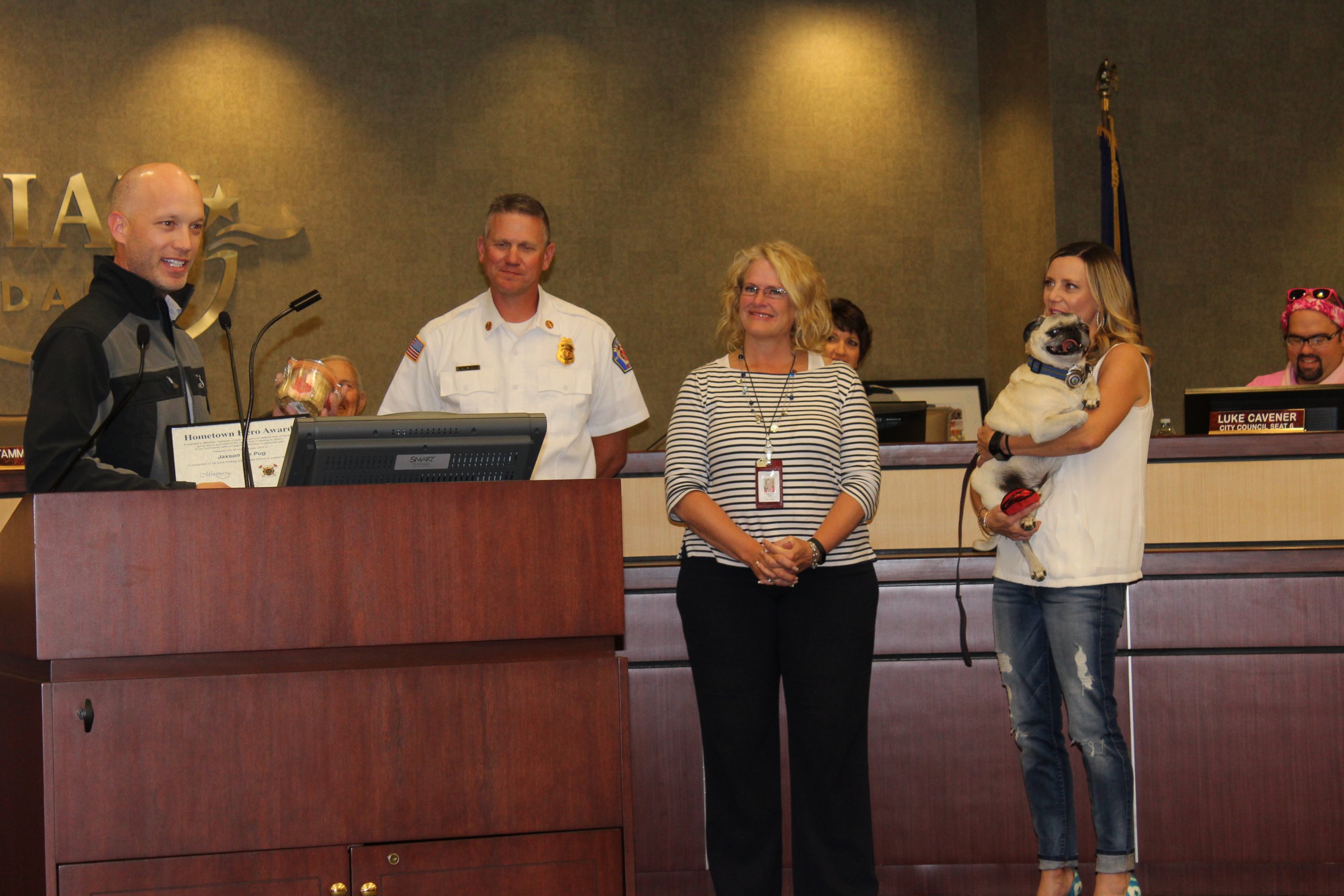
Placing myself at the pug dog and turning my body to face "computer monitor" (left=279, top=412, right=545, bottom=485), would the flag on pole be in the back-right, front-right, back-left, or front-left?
back-right

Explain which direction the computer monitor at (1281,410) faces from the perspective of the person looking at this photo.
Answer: facing away from the viewer

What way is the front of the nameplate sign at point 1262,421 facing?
toward the camera

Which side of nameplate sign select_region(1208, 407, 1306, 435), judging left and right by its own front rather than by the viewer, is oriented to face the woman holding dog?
front

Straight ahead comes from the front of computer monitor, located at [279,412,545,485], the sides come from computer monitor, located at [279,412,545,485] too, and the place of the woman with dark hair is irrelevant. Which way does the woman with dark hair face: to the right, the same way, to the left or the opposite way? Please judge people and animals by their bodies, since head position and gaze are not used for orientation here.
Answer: the opposite way

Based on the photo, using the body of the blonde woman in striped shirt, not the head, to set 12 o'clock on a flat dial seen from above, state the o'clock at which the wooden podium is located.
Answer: The wooden podium is roughly at 1 o'clock from the blonde woman in striped shirt.

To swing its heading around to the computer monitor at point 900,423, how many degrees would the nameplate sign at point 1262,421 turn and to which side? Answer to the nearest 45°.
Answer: approximately 90° to its right

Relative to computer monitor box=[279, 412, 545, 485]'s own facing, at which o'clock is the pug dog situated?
The pug dog is roughly at 2 o'clock from the computer monitor.

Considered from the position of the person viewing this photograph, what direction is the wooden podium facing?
facing the viewer
